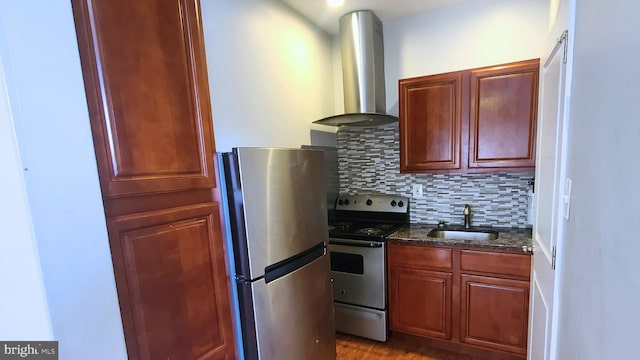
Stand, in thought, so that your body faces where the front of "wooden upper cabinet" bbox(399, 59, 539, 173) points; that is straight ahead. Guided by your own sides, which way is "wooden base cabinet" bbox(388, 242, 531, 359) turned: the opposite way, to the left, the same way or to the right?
the same way

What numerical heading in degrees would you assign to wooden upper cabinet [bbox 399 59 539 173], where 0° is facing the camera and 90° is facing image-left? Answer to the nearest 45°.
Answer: approximately 45°

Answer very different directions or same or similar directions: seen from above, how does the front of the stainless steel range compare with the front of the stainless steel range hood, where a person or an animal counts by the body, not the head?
same or similar directions

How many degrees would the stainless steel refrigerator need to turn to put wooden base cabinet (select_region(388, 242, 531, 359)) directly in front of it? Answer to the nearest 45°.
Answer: approximately 45° to its left

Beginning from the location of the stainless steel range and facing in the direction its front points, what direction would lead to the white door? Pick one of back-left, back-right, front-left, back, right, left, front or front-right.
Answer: left

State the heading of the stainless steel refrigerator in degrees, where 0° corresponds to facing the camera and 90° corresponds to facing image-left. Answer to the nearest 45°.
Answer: approximately 315°

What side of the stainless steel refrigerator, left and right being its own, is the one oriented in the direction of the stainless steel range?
left

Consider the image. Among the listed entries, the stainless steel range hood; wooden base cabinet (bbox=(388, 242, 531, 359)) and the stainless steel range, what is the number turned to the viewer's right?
0

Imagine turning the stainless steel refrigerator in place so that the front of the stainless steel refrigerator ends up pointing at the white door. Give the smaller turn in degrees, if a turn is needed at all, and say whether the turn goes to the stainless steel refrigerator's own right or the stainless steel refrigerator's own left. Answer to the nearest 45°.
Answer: approximately 45° to the stainless steel refrigerator's own left

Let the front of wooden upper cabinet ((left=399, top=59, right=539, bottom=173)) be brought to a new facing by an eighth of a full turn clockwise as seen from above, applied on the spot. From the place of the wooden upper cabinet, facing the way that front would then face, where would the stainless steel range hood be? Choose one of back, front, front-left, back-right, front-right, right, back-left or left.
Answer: front

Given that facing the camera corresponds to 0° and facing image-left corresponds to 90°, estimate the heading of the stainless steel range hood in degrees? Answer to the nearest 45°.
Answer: approximately 45°

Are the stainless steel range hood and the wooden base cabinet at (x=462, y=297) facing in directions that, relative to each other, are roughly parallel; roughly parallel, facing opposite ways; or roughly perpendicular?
roughly parallel

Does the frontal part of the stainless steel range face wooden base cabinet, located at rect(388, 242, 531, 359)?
no
